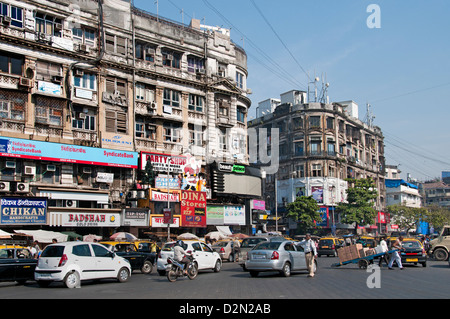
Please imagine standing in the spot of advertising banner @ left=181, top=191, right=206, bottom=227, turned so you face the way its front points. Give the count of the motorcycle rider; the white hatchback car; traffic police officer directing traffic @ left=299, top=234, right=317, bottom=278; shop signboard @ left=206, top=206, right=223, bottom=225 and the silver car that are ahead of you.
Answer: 4

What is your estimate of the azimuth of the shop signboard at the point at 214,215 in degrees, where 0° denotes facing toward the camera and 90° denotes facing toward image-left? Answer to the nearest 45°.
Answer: approximately 0°

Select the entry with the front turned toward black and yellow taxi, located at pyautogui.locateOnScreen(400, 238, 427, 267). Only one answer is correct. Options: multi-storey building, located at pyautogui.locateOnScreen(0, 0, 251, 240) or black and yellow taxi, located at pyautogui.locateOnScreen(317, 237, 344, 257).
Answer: the multi-storey building

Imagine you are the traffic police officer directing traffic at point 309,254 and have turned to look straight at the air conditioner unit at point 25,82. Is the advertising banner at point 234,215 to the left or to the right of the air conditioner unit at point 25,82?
right

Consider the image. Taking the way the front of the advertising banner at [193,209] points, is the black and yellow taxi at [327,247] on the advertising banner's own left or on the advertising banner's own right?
on the advertising banner's own left

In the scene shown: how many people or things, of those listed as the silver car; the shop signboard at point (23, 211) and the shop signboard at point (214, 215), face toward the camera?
2

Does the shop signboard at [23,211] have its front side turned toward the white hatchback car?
yes
